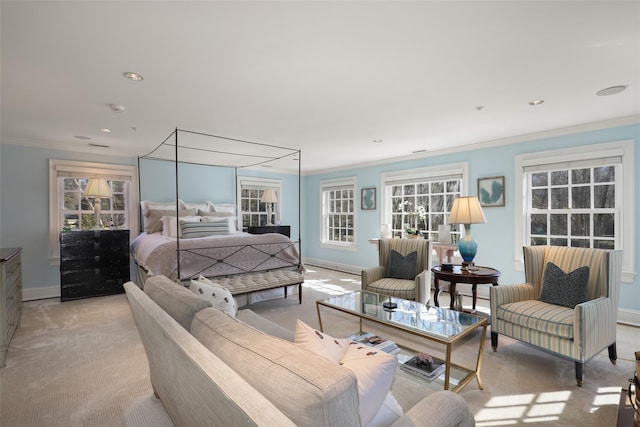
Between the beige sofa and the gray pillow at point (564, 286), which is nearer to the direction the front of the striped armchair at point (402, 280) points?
the beige sofa

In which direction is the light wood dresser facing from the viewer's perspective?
to the viewer's right

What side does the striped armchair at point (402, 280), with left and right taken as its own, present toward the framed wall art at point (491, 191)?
back

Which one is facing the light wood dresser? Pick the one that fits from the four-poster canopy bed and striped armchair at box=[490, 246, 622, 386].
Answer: the striped armchair

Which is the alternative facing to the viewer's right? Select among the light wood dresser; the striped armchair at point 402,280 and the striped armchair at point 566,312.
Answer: the light wood dresser

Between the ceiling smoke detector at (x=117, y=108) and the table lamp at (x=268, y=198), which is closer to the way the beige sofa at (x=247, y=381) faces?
the table lamp

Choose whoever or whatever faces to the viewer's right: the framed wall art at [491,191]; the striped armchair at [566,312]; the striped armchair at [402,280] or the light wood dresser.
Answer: the light wood dresser

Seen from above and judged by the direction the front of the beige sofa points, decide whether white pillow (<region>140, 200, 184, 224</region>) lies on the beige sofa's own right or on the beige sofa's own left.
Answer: on the beige sofa's own left

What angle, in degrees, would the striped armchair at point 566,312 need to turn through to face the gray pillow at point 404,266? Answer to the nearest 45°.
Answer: approximately 45° to its right

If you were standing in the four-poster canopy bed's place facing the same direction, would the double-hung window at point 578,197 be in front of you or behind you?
in front

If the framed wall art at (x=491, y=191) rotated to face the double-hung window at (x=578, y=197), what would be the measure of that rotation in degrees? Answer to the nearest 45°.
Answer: approximately 135° to its left
